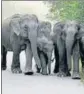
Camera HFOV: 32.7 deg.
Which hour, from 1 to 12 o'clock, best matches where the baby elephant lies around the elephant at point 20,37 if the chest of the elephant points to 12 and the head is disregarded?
The baby elephant is roughly at 11 o'clock from the elephant.

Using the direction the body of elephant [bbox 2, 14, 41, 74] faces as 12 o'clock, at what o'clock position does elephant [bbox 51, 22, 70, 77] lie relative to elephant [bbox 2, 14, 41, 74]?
elephant [bbox 51, 22, 70, 77] is roughly at 11 o'clock from elephant [bbox 2, 14, 41, 74].

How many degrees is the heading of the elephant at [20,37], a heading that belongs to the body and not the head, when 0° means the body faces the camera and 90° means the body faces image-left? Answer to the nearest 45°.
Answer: approximately 315°

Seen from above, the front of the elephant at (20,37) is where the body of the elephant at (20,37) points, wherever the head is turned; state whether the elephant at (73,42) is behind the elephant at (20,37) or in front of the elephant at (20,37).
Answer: in front
